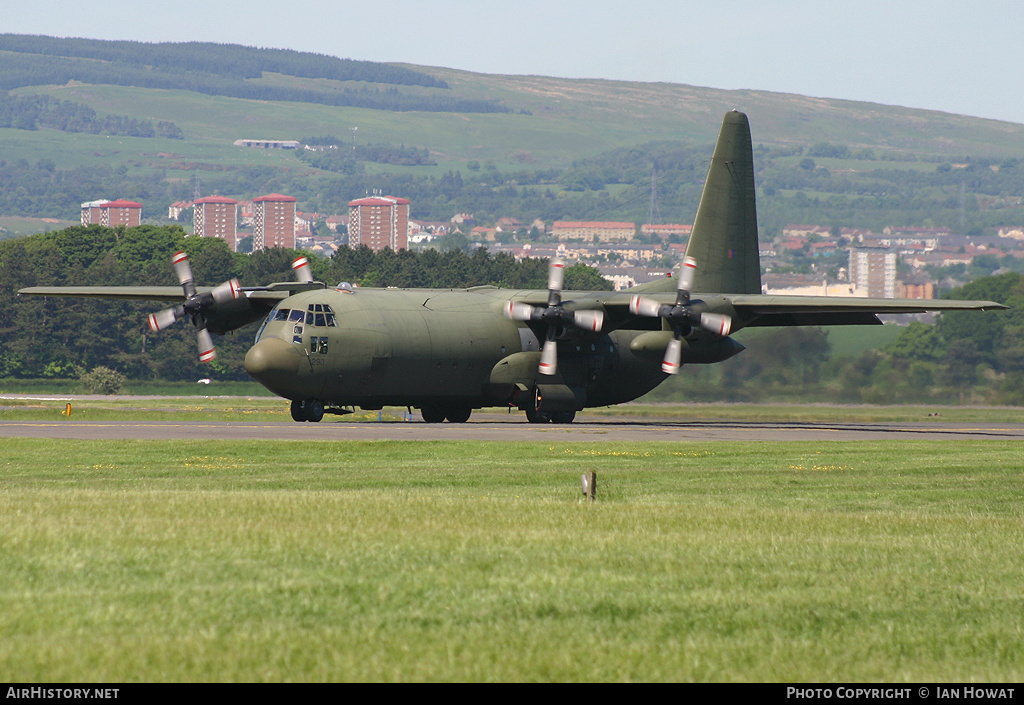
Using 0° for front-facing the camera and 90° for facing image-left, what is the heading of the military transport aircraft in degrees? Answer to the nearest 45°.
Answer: approximately 45°
